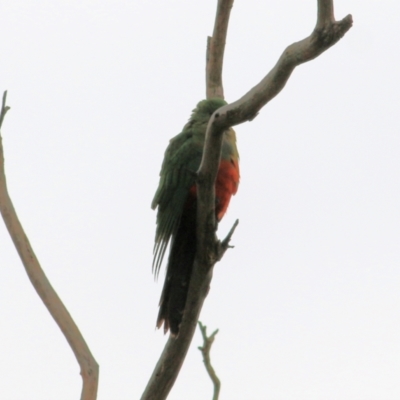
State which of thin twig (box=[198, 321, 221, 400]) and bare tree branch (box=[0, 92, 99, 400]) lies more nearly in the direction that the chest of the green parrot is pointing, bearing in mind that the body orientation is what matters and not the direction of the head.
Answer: the thin twig

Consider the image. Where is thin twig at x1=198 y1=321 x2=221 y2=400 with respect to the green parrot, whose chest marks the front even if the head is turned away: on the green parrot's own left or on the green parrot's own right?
on the green parrot's own right

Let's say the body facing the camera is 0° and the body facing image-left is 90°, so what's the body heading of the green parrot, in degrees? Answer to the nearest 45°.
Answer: approximately 270°
